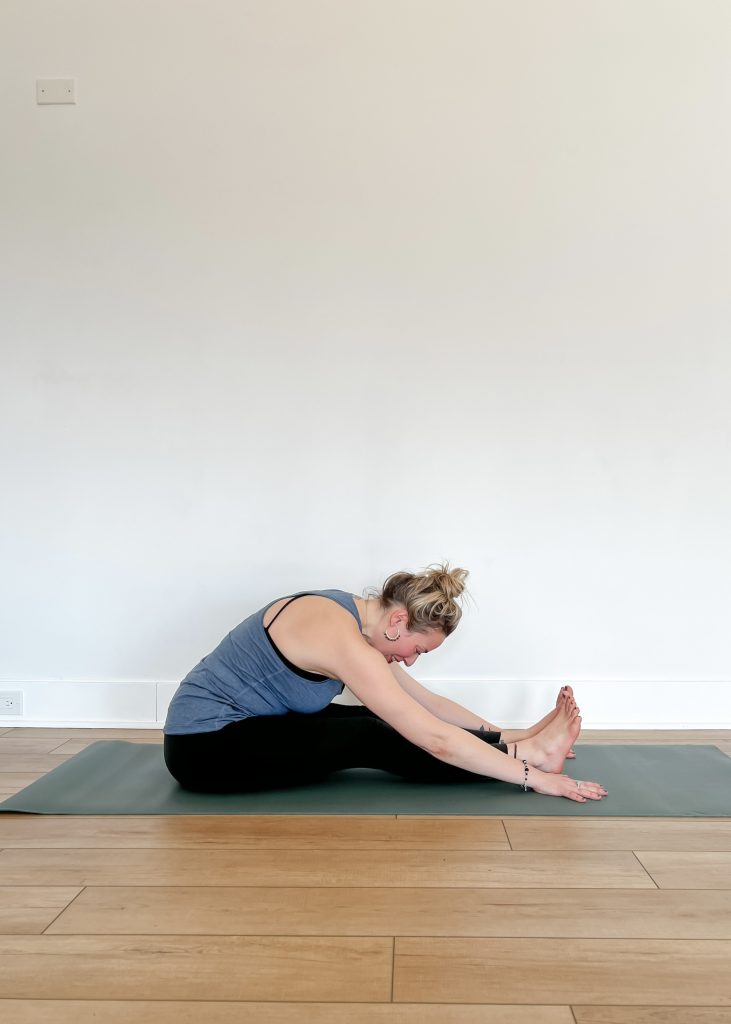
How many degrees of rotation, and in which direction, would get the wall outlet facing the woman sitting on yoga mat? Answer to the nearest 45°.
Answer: approximately 45° to its left

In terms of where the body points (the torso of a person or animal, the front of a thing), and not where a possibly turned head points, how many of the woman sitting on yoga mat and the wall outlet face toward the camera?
1

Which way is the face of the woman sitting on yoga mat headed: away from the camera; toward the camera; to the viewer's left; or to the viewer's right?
to the viewer's right

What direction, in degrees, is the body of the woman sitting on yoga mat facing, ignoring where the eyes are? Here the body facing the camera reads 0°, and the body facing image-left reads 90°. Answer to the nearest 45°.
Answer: approximately 270°

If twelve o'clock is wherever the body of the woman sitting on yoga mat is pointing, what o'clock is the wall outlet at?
The wall outlet is roughly at 7 o'clock from the woman sitting on yoga mat.
